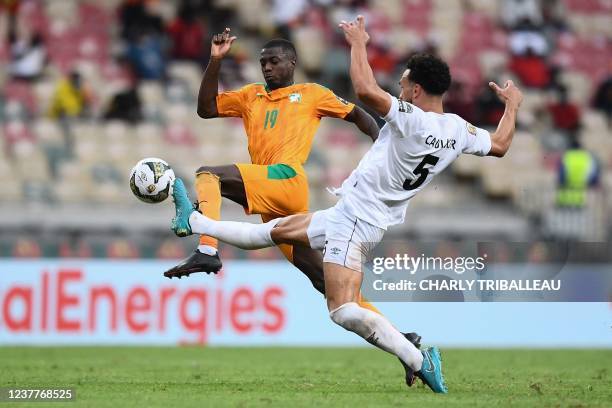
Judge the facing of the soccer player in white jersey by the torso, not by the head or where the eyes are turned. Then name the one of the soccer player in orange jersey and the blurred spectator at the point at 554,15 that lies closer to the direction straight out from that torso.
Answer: the soccer player in orange jersey

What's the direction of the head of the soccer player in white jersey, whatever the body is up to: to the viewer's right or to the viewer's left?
to the viewer's left

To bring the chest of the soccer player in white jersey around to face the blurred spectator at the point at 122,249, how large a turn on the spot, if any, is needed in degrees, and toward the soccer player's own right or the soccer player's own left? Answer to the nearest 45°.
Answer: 0° — they already face them

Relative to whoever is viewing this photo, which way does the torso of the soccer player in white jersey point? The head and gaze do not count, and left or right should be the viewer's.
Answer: facing away from the viewer and to the left of the viewer

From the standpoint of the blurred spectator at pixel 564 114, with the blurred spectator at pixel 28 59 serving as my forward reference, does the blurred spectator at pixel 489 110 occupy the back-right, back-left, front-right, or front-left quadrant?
front-left

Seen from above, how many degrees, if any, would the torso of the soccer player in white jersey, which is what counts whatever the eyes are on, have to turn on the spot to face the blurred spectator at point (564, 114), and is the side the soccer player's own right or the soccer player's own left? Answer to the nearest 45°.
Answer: approximately 45° to the soccer player's own right

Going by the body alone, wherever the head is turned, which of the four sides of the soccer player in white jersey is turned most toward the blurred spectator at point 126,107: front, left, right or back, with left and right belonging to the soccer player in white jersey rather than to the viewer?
front

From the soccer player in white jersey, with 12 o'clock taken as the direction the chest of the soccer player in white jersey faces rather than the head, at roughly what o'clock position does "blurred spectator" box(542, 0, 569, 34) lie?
The blurred spectator is roughly at 2 o'clock from the soccer player in white jersey.

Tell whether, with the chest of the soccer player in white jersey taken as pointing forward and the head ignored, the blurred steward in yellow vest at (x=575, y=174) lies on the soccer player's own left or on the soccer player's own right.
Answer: on the soccer player's own right

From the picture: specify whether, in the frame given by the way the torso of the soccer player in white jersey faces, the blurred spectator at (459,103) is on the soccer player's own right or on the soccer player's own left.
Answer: on the soccer player's own right

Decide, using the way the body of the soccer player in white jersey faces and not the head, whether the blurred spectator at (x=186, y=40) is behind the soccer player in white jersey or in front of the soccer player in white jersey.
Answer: in front

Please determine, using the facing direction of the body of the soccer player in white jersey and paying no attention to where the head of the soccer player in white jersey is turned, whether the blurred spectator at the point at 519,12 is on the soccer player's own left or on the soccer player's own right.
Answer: on the soccer player's own right
